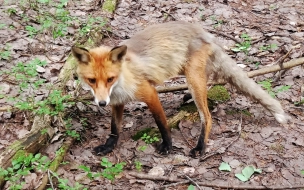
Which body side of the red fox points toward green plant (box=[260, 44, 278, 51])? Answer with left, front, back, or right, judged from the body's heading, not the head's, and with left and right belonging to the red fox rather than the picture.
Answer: back

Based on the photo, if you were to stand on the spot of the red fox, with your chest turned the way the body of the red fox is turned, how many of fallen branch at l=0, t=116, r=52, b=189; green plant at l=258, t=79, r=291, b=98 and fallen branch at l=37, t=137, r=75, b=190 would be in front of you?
2

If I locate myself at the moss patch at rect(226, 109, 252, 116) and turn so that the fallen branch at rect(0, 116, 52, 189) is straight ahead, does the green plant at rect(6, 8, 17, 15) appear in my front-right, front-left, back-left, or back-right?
front-right

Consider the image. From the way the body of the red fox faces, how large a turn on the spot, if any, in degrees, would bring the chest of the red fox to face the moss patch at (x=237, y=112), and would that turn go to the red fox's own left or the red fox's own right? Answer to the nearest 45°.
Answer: approximately 135° to the red fox's own left

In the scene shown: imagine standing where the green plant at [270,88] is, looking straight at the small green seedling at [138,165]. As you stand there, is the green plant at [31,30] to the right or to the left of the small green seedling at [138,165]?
right

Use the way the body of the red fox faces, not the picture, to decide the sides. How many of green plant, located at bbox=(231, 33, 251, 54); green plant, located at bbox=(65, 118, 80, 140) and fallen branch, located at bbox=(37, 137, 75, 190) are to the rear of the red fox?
1

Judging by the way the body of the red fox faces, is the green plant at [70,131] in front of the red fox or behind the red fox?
in front

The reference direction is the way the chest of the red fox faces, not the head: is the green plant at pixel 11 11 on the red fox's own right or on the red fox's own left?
on the red fox's own right

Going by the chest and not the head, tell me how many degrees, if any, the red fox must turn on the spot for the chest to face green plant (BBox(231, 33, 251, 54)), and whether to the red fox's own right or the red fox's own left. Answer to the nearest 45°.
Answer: approximately 180°

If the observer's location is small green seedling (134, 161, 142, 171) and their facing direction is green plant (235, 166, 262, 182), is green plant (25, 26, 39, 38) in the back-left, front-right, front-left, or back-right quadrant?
back-left

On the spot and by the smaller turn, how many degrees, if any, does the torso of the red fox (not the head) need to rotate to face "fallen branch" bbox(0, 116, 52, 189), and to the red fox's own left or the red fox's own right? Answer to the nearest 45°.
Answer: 0° — it already faces it

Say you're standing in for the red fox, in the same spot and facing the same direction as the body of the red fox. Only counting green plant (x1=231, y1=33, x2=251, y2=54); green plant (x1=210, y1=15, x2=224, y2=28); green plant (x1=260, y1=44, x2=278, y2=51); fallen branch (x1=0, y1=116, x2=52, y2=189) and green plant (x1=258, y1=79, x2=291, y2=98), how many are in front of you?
1

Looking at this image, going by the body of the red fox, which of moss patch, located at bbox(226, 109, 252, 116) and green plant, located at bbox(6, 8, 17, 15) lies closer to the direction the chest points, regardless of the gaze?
the green plant

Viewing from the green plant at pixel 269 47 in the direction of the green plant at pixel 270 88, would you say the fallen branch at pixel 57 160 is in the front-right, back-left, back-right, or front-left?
front-right

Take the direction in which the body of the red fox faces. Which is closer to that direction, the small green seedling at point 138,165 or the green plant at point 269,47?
the small green seedling

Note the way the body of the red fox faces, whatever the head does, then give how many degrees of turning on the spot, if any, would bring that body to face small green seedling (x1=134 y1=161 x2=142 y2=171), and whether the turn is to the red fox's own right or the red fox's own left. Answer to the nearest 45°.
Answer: approximately 45° to the red fox's own left

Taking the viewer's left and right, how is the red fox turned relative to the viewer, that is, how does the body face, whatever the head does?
facing the viewer and to the left of the viewer

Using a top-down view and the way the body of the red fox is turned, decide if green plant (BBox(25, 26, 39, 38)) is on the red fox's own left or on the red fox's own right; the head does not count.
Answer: on the red fox's own right
